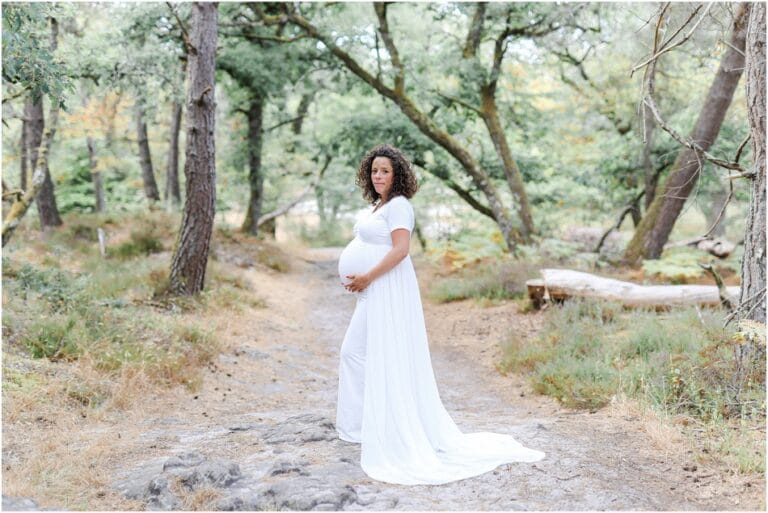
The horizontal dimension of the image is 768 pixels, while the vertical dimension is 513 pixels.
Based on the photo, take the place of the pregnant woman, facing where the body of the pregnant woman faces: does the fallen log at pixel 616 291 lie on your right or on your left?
on your right

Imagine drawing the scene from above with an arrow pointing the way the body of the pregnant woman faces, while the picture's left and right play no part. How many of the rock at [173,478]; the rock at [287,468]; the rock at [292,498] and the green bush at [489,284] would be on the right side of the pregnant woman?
1

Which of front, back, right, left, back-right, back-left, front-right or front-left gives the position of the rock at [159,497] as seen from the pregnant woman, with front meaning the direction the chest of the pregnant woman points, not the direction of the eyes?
front-left

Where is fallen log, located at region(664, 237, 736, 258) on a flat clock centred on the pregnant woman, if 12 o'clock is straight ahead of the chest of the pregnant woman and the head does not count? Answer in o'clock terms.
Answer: The fallen log is roughly at 4 o'clock from the pregnant woman.

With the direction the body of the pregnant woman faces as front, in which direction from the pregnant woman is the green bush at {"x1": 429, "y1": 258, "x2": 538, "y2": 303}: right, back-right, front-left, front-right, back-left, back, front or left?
right

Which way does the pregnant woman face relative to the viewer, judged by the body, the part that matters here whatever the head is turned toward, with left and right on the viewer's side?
facing to the left of the viewer

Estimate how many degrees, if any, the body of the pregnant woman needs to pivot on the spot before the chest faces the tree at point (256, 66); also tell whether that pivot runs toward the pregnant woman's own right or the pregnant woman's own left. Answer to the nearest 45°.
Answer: approximately 90° to the pregnant woman's own right

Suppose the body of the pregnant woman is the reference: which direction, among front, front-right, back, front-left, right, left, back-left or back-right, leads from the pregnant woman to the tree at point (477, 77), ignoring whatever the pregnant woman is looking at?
right

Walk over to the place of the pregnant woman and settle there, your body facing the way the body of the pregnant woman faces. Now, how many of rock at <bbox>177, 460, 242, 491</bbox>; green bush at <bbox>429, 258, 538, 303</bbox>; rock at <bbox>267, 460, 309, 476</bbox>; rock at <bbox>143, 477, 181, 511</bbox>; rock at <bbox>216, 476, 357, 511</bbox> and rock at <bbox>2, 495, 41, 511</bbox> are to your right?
1

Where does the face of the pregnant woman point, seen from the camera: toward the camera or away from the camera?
toward the camera

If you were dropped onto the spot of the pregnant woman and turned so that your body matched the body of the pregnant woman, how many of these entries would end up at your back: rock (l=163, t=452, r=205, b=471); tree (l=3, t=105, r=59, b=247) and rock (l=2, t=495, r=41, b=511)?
0

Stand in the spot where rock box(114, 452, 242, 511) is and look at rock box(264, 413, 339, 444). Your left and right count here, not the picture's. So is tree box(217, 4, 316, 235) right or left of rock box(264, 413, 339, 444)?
left

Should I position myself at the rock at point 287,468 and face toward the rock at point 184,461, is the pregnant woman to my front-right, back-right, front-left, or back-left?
back-right

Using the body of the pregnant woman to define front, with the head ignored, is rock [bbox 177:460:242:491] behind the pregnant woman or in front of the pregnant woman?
in front

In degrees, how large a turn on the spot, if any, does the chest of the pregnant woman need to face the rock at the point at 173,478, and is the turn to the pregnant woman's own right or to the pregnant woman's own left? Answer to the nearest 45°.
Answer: approximately 45° to the pregnant woman's own left
